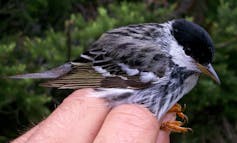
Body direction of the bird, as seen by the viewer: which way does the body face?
to the viewer's right
